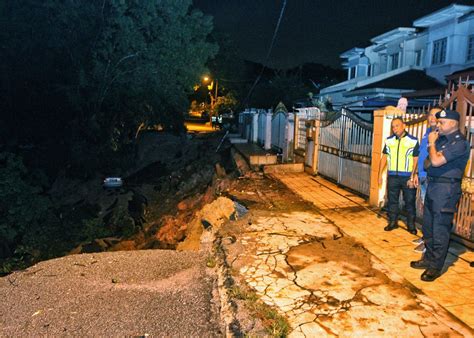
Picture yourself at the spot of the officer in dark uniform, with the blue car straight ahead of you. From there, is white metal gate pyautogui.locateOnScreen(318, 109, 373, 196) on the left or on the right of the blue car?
right

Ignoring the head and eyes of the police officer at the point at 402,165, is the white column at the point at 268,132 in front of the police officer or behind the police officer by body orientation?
behind

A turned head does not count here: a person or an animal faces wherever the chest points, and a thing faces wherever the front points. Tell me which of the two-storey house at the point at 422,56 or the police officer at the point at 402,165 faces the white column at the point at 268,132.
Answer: the two-storey house

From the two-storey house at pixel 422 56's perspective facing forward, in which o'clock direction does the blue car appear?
The blue car is roughly at 1 o'clock from the two-storey house.

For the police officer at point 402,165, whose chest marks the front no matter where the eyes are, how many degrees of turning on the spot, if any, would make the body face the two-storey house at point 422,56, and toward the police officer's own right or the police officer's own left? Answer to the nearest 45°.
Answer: approximately 180°

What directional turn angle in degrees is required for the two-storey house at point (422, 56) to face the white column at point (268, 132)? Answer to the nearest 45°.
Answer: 0° — it already faces it

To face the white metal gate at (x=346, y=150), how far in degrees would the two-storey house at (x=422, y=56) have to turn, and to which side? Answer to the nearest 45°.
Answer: approximately 45° to its left

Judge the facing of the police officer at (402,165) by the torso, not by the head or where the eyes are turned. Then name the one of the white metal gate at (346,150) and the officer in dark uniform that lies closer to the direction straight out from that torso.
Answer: the officer in dark uniform
